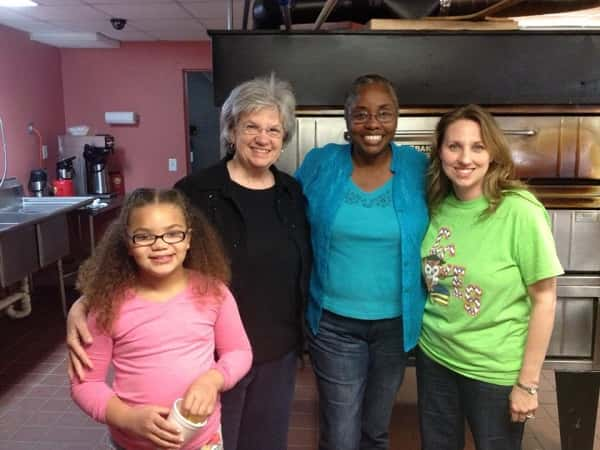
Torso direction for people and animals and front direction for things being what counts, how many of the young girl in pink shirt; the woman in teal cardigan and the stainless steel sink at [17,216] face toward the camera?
2

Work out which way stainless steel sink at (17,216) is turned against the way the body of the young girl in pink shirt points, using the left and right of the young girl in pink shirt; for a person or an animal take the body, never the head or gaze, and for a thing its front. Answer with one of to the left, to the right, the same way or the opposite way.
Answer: to the left

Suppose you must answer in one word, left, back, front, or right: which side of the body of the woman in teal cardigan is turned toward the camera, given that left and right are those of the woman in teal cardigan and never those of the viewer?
front

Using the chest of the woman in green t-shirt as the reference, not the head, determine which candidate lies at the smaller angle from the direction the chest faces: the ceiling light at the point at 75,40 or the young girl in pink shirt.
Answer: the young girl in pink shirt

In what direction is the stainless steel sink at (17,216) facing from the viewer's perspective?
to the viewer's right

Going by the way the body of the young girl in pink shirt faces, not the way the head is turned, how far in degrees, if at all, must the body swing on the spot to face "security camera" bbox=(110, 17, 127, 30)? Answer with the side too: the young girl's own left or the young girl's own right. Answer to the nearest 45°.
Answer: approximately 180°

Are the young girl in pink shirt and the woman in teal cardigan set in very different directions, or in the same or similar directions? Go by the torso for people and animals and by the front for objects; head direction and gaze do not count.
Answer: same or similar directions

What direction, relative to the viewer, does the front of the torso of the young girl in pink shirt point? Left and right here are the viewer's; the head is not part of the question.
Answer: facing the viewer

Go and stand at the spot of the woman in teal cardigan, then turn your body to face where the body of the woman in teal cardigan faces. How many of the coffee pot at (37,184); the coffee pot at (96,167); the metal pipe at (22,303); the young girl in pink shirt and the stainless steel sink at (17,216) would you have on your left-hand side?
0

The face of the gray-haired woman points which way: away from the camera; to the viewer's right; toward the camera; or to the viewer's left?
toward the camera

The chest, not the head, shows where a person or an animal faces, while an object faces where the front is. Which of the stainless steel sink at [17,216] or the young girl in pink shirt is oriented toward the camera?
the young girl in pink shirt

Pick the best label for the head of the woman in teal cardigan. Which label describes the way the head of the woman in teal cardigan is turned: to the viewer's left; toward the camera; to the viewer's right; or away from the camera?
toward the camera

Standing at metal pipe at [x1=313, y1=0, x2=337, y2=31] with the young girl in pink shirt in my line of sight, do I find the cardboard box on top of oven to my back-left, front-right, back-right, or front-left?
back-left

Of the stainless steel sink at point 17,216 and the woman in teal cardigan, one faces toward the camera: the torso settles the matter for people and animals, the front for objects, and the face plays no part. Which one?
the woman in teal cardigan

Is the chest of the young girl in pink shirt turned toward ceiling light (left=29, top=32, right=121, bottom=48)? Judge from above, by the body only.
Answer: no

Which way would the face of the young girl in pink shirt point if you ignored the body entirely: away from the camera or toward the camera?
toward the camera

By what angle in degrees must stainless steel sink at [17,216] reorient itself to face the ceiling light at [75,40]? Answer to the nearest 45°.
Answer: approximately 90° to its left

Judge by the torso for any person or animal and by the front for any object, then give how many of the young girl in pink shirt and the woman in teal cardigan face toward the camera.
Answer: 2
